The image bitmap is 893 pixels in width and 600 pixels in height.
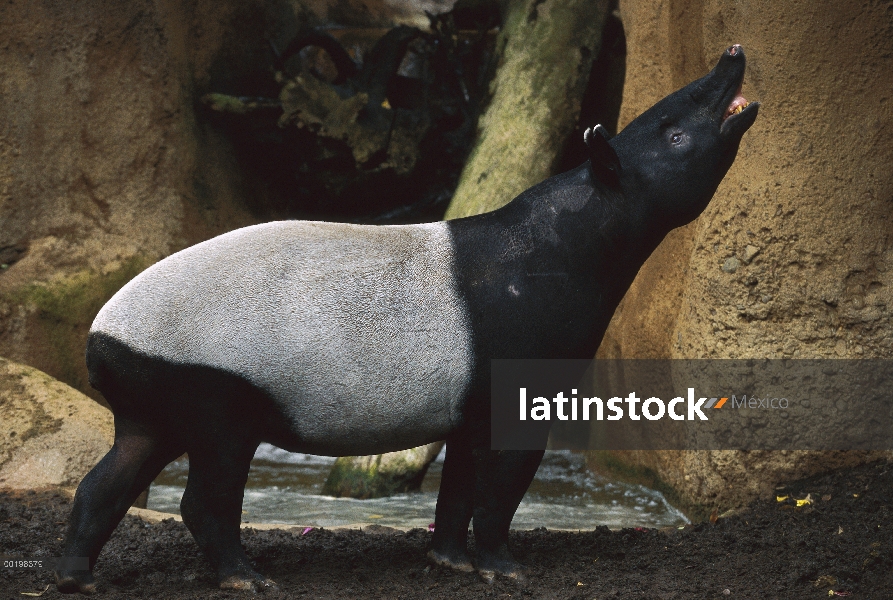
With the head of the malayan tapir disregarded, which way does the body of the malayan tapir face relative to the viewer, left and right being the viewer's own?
facing to the right of the viewer

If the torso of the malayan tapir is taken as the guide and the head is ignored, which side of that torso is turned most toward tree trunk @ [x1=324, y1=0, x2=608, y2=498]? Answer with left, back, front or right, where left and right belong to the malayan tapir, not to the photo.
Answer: left
